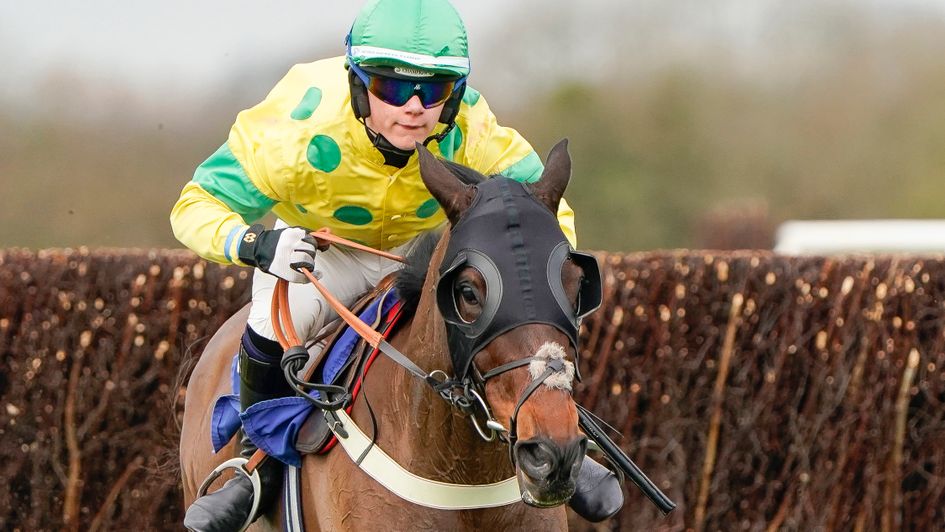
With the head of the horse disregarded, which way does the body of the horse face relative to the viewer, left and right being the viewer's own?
facing the viewer and to the right of the viewer

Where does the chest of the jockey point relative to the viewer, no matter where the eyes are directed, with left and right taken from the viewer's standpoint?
facing the viewer
